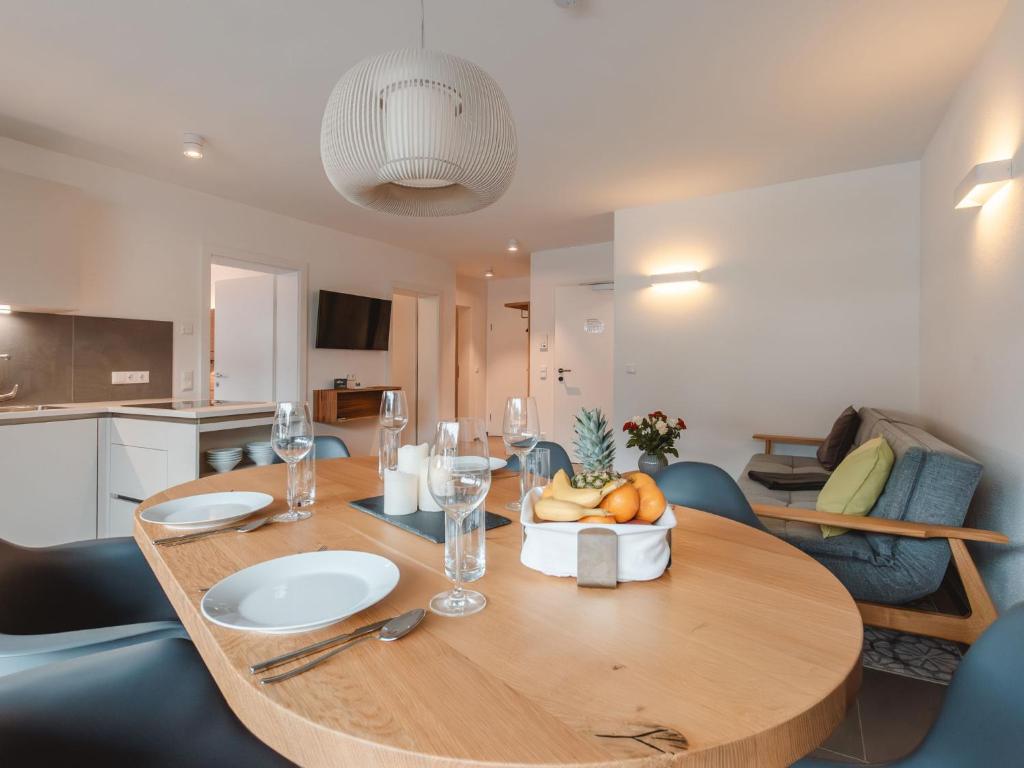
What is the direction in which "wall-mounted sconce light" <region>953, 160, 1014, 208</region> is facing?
to the viewer's left

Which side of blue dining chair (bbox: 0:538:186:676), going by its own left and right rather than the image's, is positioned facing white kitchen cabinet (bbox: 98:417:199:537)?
left

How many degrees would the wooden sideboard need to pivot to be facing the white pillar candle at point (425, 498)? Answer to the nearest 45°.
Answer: approximately 45° to its right

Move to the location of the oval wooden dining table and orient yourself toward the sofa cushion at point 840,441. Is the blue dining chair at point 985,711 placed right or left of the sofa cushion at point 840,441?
right

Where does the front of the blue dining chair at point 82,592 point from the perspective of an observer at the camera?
facing to the right of the viewer

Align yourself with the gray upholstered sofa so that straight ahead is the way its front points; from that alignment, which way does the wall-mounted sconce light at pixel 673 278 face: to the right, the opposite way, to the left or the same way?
to the left

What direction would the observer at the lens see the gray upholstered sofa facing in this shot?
facing to the left of the viewer

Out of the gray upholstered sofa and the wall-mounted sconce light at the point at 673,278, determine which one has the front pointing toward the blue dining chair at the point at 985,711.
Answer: the wall-mounted sconce light

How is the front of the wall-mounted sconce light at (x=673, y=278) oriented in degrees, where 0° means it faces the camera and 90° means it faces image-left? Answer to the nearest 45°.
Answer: approximately 0°

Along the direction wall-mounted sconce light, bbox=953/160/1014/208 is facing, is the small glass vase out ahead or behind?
ahead

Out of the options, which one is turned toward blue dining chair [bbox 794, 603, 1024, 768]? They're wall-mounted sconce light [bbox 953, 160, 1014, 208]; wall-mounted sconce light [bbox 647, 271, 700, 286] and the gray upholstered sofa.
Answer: wall-mounted sconce light [bbox 647, 271, 700, 286]

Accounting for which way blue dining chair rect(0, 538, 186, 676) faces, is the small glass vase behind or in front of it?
in front
